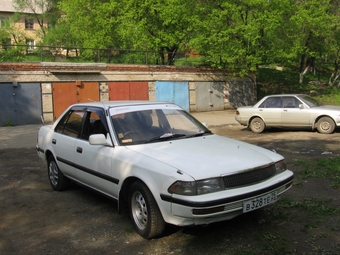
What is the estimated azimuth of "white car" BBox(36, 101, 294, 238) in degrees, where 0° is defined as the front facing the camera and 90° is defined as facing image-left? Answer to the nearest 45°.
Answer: approximately 315°

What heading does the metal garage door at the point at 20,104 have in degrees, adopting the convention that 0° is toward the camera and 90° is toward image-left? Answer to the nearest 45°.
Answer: approximately 0°

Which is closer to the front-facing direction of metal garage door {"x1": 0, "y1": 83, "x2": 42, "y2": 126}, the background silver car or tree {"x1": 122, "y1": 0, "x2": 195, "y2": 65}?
the background silver car
